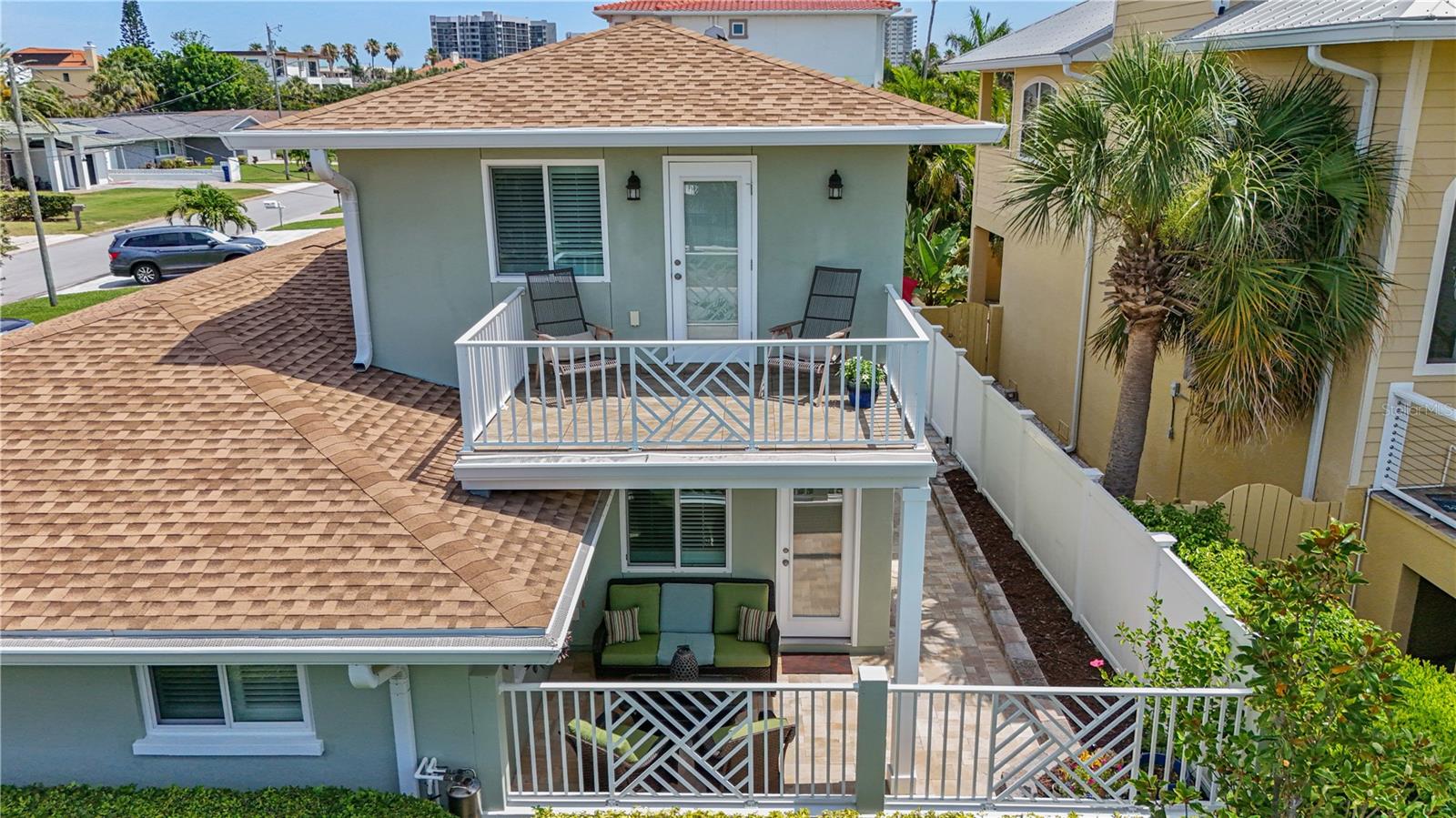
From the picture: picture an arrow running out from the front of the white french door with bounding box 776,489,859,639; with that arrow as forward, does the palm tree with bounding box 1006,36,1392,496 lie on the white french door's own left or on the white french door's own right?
on the white french door's own left

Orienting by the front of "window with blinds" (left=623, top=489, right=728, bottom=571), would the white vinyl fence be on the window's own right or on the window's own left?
on the window's own left

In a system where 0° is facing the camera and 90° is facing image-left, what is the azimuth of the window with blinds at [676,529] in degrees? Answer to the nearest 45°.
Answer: approximately 0°

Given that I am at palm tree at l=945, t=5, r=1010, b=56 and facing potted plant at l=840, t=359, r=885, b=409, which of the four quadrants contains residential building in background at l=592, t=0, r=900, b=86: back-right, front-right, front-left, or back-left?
front-right

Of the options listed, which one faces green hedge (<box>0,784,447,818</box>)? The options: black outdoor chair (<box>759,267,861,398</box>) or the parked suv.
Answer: the black outdoor chair

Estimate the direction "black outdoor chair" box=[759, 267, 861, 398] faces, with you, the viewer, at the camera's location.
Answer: facing the viewer and to the left of the viewer

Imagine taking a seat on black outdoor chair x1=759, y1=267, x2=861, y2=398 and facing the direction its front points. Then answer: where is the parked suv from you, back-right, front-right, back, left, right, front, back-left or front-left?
right

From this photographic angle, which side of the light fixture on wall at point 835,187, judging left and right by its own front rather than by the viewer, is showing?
front

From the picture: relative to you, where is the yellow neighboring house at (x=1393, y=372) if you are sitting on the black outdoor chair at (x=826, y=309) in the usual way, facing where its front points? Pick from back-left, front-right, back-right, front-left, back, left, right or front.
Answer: back-left

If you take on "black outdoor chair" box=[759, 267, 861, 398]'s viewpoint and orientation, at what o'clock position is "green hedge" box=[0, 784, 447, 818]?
The green hedge is roughly at 12 o'clock from the black outdoor chair.

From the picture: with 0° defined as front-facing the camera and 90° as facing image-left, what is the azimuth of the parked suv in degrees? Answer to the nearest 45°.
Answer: approximately 270°

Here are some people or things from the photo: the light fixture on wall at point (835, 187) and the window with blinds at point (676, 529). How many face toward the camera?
2

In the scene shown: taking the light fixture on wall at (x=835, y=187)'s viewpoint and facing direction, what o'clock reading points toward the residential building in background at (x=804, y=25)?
The residential building in background is roughly at 6 o'clock from the light fixture on wall.

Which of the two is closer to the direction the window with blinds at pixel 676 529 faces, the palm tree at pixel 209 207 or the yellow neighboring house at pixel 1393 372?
the yellow neighboring house

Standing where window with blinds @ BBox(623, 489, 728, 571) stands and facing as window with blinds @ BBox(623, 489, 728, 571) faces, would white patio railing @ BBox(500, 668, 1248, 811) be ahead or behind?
ahead
